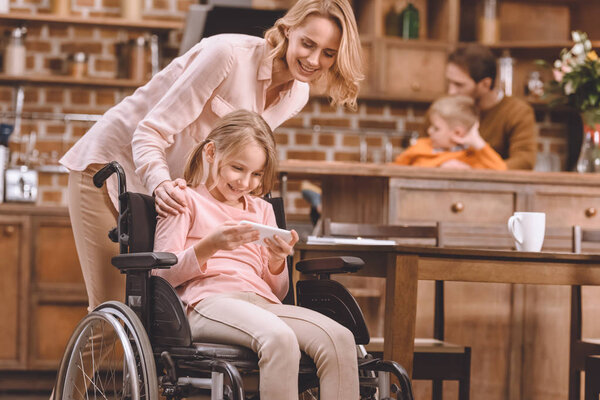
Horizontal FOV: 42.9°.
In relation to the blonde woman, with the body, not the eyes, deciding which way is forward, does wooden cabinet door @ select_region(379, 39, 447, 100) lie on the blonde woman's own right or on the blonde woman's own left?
on the blonde woman's own left

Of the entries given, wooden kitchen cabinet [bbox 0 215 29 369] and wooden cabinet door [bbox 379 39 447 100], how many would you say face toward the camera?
2

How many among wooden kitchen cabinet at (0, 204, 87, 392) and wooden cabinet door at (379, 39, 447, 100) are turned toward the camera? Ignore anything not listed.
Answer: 2

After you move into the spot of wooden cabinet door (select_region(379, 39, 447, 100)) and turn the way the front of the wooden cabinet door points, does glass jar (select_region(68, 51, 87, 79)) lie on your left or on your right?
on your right

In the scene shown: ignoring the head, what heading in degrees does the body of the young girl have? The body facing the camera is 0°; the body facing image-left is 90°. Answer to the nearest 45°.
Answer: approximately 315°

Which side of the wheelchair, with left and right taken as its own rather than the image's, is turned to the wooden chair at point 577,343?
left

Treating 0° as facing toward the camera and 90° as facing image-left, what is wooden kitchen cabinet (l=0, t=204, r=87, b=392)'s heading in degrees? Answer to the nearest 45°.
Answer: approximately 0°

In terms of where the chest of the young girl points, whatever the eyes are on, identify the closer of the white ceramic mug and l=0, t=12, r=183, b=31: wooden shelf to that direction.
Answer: the white ceramic mug
